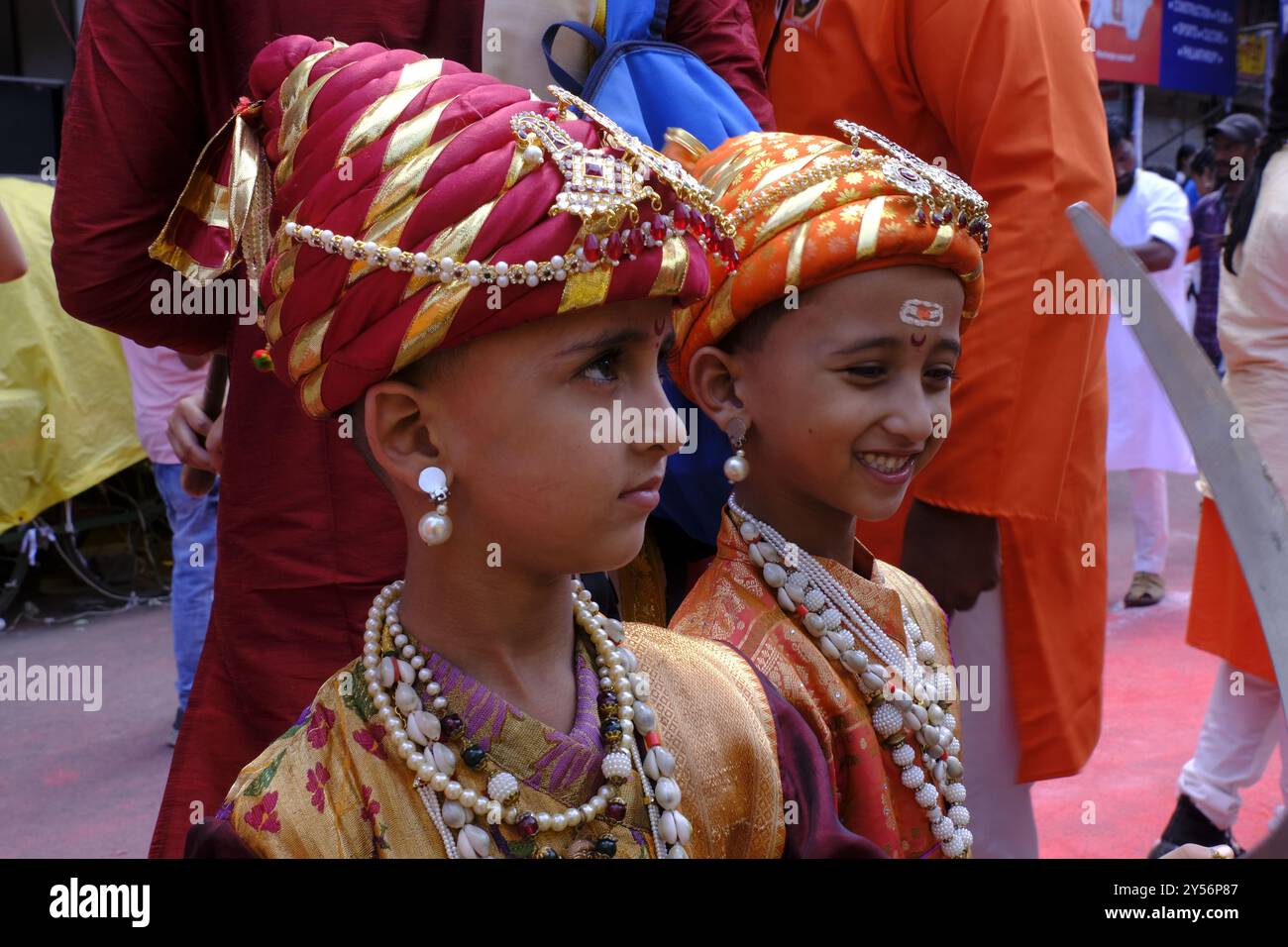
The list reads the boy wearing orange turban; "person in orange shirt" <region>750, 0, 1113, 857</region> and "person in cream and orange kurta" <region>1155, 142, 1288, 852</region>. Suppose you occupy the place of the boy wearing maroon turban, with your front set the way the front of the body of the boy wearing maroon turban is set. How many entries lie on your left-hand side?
3

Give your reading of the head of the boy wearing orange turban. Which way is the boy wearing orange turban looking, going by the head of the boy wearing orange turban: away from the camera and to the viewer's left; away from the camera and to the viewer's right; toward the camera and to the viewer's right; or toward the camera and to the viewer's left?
toward the camera and to the viewer's right

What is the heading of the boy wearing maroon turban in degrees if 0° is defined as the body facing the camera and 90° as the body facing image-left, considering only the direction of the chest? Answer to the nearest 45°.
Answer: approximately 315°

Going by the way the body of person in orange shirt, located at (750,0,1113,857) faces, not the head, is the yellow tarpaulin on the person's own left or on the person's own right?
on the person's own right

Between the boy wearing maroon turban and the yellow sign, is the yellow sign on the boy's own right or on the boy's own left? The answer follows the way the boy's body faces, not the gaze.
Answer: on the boy's own left
